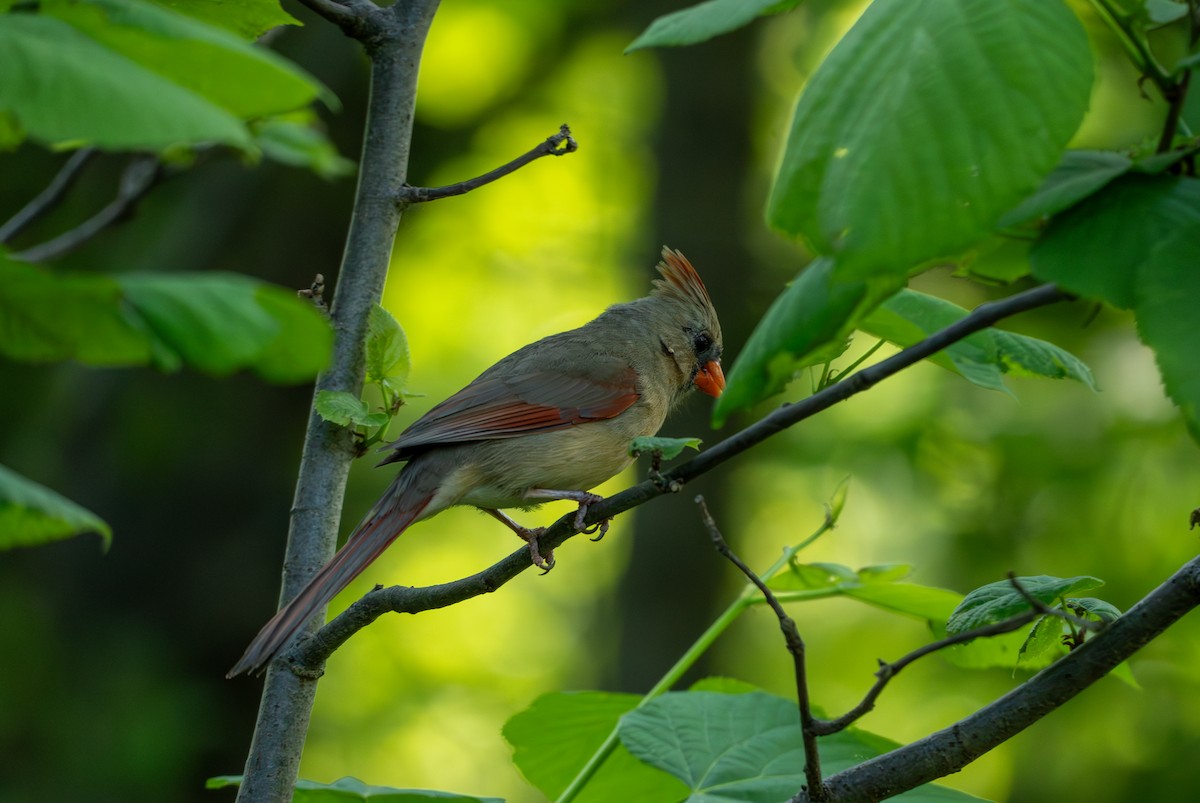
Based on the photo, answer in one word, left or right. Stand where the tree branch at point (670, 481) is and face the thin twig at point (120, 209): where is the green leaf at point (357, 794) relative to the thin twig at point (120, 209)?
left

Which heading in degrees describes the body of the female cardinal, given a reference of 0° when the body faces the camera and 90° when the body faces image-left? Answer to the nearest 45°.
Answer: approximately 270°

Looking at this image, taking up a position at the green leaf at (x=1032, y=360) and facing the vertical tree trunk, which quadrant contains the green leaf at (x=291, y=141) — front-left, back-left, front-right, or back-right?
front-right

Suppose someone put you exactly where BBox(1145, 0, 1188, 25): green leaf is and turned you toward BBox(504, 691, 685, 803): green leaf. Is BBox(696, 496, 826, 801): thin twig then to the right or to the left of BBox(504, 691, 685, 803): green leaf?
left
